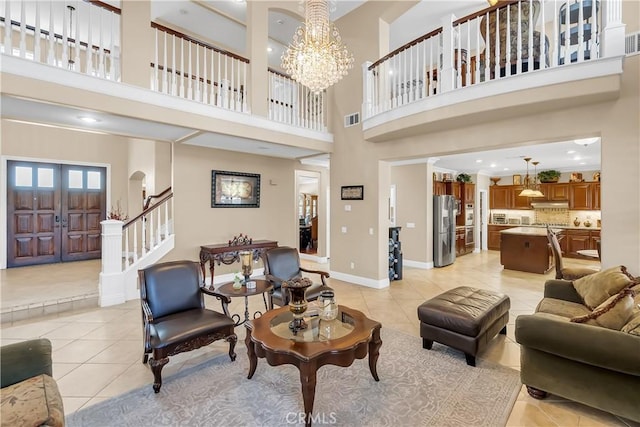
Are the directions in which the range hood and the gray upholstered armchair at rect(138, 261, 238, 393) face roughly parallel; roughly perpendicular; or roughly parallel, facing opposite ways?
roughly perpendicular

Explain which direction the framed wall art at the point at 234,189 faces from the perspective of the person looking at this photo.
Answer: facing the viewer and to the right of the viewer

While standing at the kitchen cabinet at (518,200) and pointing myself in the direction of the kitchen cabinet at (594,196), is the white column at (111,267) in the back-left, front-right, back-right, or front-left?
back-right

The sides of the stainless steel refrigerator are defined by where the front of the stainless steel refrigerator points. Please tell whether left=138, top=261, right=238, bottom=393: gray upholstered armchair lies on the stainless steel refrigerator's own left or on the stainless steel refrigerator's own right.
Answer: on the stainless steel refrigerator's own right

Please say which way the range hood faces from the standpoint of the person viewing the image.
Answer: facing the viewer

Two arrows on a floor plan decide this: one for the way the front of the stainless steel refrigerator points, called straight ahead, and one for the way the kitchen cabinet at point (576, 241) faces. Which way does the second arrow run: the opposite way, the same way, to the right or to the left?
to the right

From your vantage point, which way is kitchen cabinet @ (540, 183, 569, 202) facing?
toward the camera

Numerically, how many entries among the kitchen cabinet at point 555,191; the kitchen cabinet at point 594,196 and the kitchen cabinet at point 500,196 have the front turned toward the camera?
3

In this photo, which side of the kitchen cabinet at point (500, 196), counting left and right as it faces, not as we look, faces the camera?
front

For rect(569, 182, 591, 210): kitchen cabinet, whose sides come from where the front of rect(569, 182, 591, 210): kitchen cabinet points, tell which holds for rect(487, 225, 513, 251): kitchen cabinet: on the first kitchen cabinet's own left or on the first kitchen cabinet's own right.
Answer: on the first kitchen cabinet's own right

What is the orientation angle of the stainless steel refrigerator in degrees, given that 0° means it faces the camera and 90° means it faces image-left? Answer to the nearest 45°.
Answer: approximately 315°

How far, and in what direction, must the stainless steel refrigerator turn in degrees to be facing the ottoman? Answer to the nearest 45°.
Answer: approximately 45° to its right

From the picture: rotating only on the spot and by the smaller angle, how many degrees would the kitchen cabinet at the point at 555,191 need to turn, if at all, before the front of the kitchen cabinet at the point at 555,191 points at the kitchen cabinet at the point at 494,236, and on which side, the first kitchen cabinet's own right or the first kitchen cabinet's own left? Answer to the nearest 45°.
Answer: approximately 90° to the first kitchen cabinet's own right

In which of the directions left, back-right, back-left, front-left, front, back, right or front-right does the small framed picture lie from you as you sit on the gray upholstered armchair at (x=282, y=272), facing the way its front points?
left
